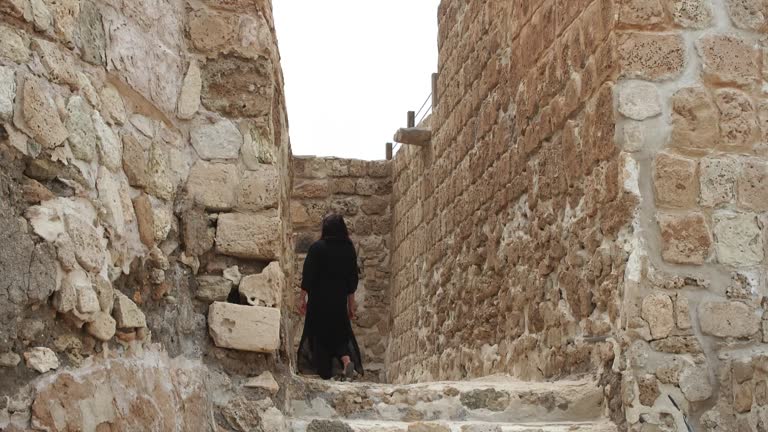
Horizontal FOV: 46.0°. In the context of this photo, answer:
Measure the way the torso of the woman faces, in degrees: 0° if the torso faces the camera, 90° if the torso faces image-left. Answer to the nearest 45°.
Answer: approximately 180°

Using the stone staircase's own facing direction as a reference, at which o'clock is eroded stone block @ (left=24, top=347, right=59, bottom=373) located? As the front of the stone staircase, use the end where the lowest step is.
The eroded stone block is roughly at 3 o'clock from the stone staircase.

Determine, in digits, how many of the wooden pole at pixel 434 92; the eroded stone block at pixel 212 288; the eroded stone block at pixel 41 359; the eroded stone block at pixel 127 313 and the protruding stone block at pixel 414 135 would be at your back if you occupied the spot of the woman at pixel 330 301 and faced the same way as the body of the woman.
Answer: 3

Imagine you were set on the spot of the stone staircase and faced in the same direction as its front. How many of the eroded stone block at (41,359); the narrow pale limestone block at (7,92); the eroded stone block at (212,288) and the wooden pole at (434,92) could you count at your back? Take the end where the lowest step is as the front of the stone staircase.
1

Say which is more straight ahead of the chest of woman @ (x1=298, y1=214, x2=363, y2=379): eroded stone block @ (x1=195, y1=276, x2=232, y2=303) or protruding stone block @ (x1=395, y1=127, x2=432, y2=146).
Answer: the protruding stone block

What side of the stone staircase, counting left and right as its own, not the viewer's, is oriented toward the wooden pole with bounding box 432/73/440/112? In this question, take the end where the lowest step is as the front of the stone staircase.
back

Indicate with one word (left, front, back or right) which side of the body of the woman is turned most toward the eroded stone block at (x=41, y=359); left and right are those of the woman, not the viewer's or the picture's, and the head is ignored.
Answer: back

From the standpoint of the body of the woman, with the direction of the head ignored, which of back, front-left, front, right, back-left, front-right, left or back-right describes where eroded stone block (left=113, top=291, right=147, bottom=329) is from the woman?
back

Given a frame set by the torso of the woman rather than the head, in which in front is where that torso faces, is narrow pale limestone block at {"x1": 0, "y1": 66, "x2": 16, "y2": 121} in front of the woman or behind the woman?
behind

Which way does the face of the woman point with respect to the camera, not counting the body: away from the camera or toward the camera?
away from the camera

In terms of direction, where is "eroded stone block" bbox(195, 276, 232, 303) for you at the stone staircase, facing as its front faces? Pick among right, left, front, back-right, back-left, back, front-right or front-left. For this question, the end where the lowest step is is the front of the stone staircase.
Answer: front-right

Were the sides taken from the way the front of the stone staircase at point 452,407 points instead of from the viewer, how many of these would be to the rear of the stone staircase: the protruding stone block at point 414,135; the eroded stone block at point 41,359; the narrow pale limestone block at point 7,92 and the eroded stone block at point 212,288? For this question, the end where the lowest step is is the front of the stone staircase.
1

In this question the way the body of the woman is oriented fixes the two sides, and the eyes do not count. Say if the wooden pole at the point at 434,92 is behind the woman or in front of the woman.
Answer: in front

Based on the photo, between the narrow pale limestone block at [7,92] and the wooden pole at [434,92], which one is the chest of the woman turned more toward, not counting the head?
the wooden pole

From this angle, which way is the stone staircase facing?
toward the camera
